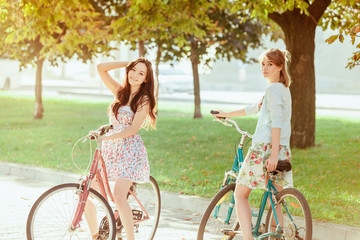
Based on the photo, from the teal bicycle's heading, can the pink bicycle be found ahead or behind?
ahead

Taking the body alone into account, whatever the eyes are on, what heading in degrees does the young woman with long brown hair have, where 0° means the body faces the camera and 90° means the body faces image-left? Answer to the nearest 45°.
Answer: approximately 45°

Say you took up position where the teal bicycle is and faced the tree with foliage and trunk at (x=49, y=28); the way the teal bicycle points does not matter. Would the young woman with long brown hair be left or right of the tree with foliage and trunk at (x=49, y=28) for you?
left

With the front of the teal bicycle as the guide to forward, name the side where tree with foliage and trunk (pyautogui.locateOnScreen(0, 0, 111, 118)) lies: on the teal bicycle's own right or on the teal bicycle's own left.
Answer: on the teal bicycle's own right

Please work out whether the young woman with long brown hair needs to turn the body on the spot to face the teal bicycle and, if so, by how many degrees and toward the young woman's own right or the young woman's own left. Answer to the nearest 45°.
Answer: approximately 135° to the young woman's own left

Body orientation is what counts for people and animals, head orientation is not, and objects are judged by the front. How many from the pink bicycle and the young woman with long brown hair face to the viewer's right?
0

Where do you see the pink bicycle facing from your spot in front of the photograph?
facing the viewer and to the left of the viewer

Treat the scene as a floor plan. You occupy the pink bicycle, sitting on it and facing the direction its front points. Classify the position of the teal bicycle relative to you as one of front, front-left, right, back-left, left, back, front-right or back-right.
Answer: back-left
